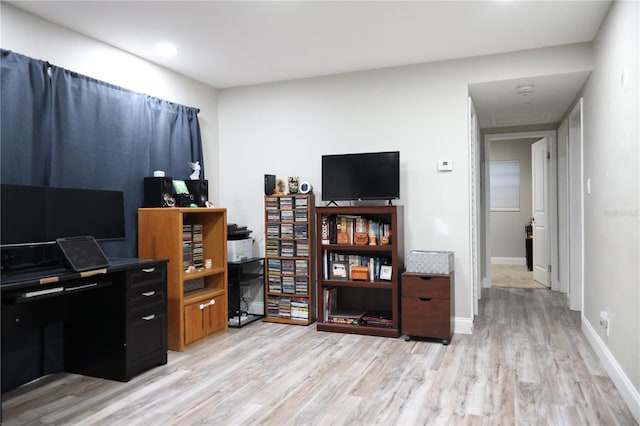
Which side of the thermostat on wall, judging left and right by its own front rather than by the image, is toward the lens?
front

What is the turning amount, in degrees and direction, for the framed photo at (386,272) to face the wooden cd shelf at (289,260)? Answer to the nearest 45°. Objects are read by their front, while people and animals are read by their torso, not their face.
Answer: approximately 90° to its right

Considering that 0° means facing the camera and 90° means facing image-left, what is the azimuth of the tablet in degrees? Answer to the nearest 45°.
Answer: approximately 315°

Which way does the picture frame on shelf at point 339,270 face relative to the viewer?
toward the camera

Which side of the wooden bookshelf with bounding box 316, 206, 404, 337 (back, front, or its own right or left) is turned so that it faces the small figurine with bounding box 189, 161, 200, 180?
right

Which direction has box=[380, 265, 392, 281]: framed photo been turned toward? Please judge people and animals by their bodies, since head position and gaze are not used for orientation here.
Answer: toward the camera

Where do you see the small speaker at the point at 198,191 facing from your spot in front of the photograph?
facing the viewer and to the right of the viewer

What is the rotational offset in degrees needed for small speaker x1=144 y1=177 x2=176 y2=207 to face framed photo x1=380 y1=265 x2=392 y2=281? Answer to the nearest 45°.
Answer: approximately 45° to its left

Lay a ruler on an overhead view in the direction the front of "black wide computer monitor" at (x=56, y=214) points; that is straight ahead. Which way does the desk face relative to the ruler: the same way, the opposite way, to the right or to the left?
the same way

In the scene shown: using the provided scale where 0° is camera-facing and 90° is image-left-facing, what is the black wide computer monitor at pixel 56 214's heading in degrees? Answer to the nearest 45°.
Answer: approximately 315°

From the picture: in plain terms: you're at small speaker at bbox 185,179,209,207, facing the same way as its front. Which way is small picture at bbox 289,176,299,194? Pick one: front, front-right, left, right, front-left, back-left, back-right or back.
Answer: front-left

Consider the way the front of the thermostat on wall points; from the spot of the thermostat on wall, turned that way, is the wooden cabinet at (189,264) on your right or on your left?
on your right

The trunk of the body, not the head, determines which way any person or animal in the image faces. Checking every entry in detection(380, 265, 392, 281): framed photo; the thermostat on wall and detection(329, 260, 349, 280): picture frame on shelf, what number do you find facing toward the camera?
3
